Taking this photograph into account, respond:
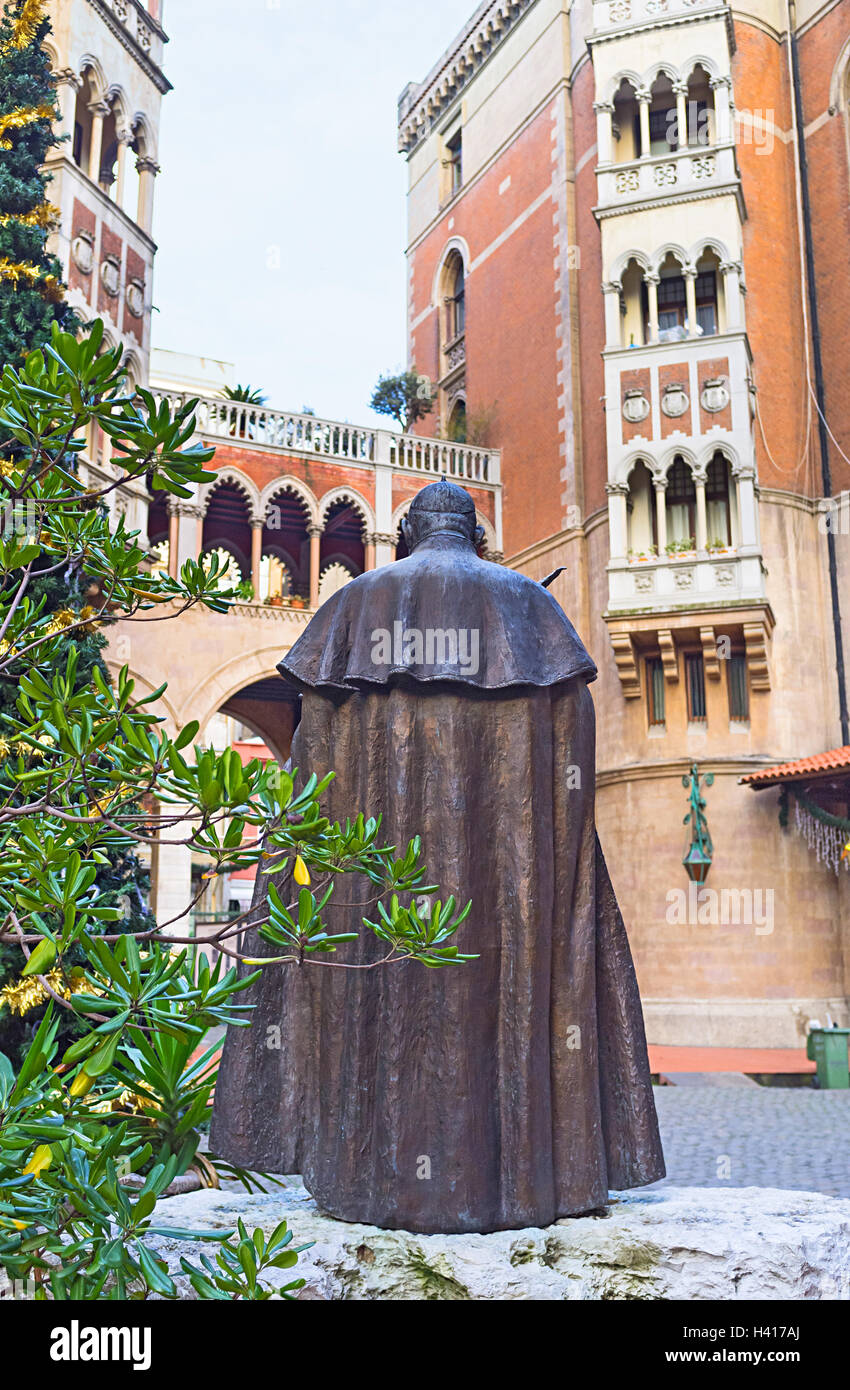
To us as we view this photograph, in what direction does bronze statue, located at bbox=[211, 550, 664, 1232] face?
facing away from the viewer

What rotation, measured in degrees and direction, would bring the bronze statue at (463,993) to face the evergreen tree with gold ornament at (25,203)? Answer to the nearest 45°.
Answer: approximately 45° to its left

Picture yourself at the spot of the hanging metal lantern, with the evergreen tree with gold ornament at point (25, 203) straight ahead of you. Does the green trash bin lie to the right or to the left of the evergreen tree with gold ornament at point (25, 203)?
left
